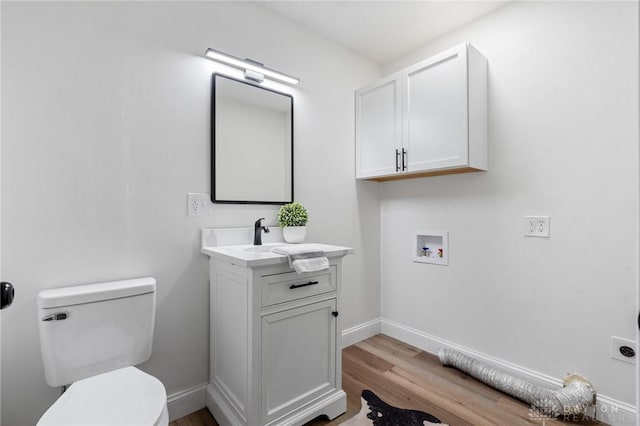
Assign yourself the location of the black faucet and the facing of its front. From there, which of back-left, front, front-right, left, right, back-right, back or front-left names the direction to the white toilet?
right

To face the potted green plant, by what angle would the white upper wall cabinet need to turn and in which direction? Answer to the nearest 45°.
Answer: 0° — it already faces it

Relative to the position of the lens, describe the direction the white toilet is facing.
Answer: facing the viewer

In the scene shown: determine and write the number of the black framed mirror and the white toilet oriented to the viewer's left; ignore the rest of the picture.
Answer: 0

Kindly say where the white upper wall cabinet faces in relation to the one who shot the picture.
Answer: facing the viewer and to the left of the viewer

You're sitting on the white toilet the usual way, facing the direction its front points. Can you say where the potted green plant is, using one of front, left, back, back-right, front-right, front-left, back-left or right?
left

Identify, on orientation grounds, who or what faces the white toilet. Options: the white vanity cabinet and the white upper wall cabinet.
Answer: the white upper wall cabinet

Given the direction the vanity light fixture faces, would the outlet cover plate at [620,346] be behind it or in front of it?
in front

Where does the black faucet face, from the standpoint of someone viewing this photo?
facing the viewer and to the right of the viewer

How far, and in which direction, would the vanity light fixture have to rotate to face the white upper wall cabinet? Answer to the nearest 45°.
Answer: approximately 45° to its left

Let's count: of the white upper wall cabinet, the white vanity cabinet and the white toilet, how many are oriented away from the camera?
0

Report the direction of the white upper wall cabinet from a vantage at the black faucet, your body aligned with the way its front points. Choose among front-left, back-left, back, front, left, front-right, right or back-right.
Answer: front-left

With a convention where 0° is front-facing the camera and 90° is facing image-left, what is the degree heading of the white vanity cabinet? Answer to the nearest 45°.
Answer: approximately 315°

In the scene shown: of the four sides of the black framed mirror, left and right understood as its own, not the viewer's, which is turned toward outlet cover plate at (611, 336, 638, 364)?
front
